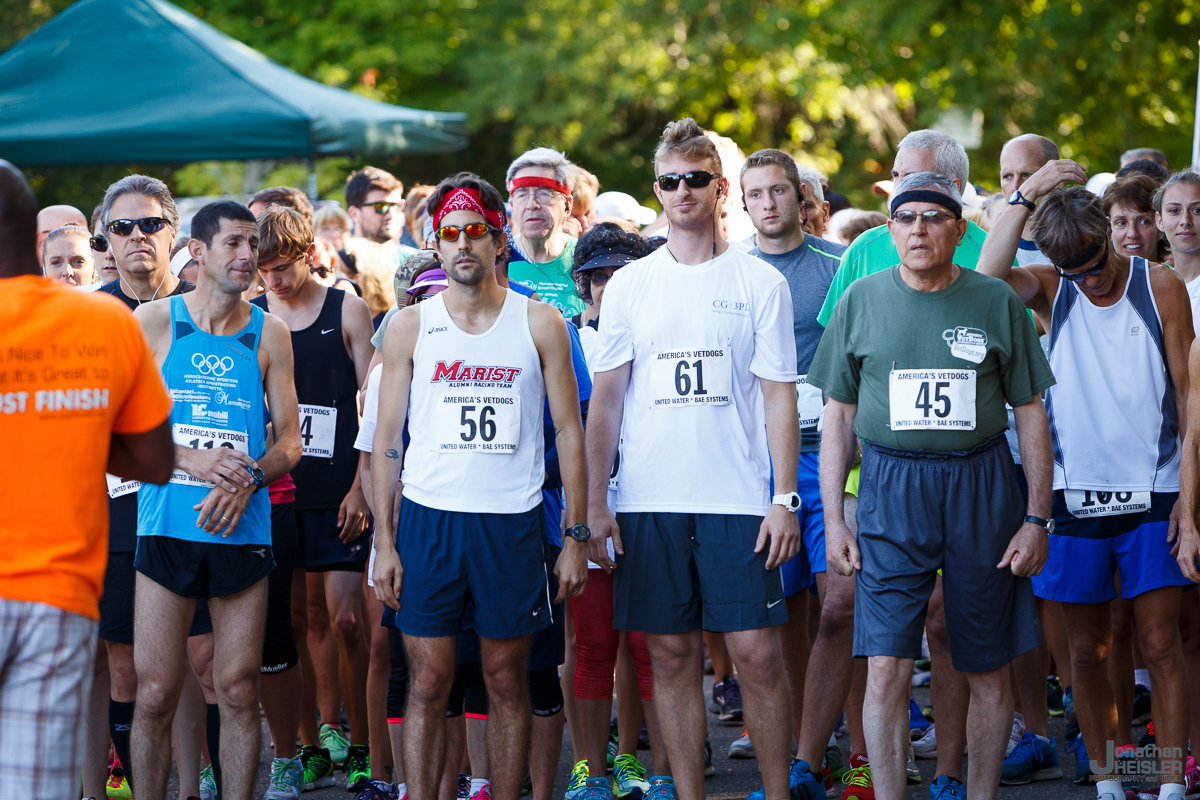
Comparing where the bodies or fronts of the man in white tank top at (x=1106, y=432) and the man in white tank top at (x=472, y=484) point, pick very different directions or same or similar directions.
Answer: same or similar directions

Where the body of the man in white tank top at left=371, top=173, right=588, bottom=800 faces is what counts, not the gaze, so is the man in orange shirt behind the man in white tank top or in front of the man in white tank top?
in front

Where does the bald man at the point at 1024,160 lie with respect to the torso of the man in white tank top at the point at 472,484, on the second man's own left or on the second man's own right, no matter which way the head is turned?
on the second man's own left

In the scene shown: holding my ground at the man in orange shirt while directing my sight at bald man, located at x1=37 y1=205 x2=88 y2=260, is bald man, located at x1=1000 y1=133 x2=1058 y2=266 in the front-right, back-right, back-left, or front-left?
front-right

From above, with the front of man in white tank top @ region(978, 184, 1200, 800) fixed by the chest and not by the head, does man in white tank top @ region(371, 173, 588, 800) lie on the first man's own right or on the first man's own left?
on the first man's own right

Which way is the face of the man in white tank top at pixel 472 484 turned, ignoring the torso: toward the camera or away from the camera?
toward the camera

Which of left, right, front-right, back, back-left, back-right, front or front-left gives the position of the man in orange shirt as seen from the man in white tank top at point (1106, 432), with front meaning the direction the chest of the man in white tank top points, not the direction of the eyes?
front-right

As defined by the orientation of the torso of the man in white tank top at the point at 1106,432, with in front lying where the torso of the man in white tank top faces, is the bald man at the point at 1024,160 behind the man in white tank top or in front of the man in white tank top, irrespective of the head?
behind

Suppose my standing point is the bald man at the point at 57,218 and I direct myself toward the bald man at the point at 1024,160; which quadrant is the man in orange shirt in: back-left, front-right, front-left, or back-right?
front-right

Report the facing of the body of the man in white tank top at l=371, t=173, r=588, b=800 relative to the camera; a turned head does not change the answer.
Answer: toward the camera

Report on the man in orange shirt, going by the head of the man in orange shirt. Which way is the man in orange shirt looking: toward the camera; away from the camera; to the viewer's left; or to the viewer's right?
away from the camera

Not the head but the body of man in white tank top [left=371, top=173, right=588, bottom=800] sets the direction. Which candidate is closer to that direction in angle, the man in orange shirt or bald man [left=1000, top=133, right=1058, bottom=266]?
the man in orange shirt

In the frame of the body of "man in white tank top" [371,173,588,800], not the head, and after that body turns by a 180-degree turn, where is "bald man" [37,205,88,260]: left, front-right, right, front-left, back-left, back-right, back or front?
front-left

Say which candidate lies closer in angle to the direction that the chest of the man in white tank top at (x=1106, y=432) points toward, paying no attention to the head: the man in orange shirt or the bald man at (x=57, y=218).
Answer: the man in orange shirt

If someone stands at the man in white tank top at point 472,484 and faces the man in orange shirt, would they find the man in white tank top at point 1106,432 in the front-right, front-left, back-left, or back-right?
back-left

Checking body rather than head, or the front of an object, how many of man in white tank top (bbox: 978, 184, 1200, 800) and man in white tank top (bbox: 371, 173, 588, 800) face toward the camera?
2
